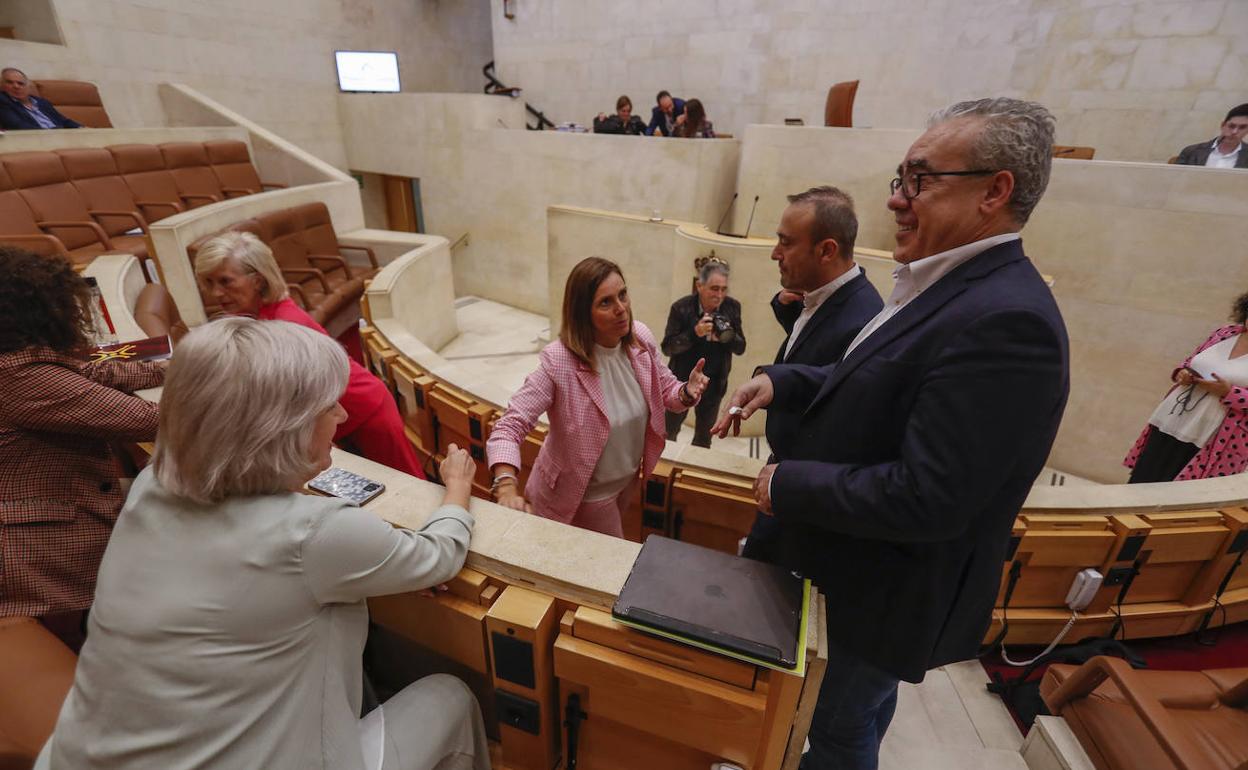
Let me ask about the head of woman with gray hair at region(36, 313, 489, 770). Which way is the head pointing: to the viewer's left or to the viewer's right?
to the viewer's right

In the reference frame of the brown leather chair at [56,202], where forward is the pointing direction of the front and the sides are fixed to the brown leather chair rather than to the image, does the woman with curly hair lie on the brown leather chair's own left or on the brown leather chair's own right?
on the brown leather chair's own right

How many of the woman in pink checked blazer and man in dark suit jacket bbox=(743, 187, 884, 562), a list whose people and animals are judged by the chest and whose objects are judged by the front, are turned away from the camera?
0

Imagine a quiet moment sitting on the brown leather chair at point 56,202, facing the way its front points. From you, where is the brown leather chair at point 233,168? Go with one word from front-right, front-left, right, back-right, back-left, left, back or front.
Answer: left

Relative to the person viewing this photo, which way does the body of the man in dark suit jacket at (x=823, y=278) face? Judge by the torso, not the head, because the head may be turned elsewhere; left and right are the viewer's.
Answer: facing to the left of the viewer

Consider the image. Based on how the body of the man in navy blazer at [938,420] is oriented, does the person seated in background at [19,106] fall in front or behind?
in front

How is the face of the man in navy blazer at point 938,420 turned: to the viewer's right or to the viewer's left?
to the viewer's left

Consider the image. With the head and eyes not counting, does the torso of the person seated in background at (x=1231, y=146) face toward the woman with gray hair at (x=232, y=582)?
yes

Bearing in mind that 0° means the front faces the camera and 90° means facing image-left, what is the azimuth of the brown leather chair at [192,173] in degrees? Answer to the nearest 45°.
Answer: approximately 315°

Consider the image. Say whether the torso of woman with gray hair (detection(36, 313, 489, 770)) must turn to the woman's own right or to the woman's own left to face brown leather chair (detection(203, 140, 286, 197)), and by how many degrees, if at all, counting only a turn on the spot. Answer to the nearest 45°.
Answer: approximately 45° to the woman's own left

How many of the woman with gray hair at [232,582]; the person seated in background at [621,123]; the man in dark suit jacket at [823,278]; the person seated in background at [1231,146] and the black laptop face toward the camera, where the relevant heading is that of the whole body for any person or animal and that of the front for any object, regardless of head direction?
2

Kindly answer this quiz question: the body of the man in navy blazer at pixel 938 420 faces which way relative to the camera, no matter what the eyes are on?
to the viewer's left

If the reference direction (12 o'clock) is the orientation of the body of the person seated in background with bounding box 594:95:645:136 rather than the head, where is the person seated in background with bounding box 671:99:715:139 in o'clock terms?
the person seated in background with bounding box 671:99:715:139 is roughly at 10 o'clock from the person seated in background with bounding box 594:95:645:136.

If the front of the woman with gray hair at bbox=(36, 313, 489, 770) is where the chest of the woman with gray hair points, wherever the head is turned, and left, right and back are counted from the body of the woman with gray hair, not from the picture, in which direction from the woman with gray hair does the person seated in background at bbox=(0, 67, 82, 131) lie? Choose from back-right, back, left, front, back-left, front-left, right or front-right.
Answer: front-left

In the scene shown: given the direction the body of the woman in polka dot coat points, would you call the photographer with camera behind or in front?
in front

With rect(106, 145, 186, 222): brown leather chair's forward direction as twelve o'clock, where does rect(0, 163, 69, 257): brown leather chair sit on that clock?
rect(0, 163, 69, 257): brown leather chair is roughly at 3 o'clock from rect(106, 145, 186, 222): brown leather chair.
